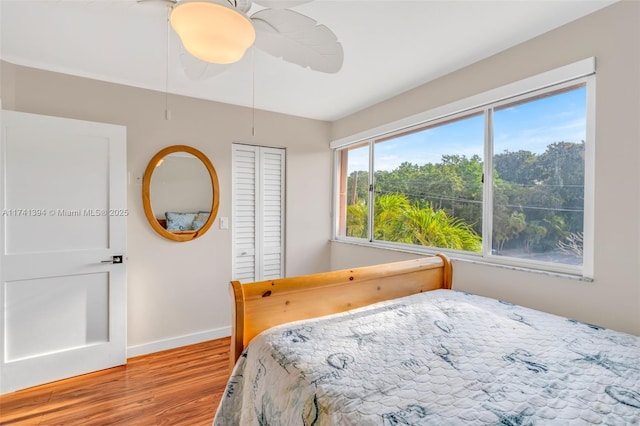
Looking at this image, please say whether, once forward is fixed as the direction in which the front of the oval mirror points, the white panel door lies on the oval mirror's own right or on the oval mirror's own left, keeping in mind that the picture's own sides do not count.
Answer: on the oval mirror's own right

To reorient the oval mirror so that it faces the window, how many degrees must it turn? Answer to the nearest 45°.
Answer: approximately 45° to its left

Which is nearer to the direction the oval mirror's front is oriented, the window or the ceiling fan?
the ceiling fan

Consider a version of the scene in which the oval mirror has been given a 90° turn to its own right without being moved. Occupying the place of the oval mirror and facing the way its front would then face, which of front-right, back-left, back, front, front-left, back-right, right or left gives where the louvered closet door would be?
back

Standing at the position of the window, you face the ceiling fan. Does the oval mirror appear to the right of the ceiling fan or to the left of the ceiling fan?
right

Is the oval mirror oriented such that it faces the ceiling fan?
yes

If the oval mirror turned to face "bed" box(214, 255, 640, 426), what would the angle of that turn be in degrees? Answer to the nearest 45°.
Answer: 0° — it already faces it

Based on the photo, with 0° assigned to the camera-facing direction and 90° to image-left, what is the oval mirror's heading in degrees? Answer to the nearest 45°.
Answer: approximately 0°
